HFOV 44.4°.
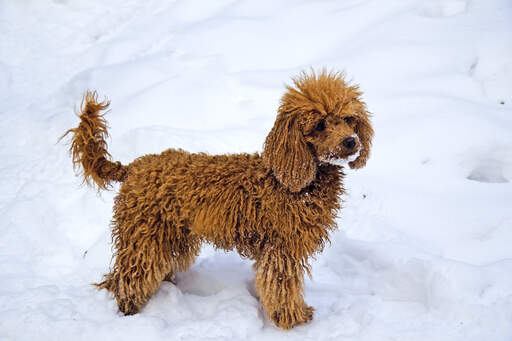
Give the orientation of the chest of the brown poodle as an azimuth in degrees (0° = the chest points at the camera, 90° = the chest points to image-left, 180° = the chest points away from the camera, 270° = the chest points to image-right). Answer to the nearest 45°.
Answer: approximately 270°
